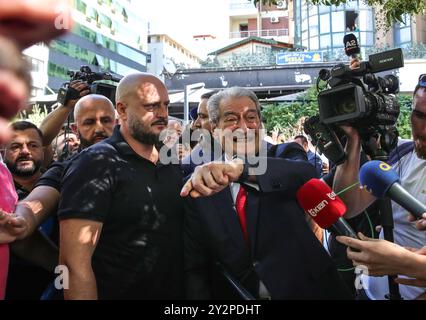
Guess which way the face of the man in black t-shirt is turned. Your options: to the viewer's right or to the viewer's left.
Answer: to the viewer's right

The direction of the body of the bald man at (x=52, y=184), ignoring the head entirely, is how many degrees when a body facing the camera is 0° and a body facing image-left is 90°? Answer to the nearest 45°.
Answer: approximately 0°

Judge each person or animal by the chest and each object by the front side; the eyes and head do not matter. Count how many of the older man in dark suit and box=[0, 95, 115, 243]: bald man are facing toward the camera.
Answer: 2

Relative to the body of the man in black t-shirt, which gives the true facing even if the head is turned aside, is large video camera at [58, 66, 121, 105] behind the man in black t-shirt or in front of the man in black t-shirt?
behind

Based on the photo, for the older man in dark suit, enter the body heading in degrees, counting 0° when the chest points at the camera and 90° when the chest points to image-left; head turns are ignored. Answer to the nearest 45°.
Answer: approximately 0°

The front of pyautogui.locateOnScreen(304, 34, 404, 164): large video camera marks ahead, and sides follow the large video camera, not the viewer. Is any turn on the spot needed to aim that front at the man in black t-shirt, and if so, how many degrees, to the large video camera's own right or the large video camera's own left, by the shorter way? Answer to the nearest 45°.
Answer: approximately 45° to the large video camera's own right

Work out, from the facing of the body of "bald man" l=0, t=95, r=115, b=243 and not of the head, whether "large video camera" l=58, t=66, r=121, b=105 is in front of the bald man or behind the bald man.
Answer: behind

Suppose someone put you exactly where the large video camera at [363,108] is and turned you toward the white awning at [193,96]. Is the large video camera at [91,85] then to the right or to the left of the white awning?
left

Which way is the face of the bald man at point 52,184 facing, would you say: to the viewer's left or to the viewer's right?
to the viewer's right

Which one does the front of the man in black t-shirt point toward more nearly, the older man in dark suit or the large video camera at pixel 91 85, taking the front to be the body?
the older man in dark suit
